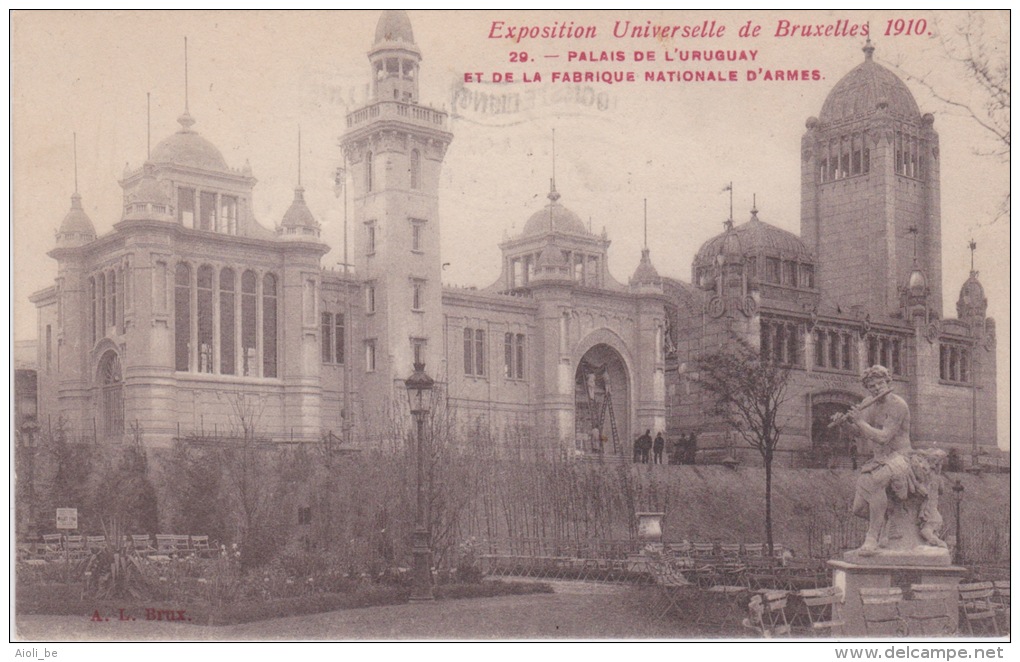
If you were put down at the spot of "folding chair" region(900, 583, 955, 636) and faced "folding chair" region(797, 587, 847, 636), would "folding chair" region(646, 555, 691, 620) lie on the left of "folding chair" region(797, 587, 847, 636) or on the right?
right

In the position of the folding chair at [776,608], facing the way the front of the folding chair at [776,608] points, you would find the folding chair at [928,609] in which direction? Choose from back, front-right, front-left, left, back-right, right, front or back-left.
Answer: front-left

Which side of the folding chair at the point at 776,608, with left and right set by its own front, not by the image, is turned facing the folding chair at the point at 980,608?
left

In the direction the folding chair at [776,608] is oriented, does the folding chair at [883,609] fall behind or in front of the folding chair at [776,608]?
in front

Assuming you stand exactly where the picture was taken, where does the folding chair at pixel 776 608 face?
facing the viewer
